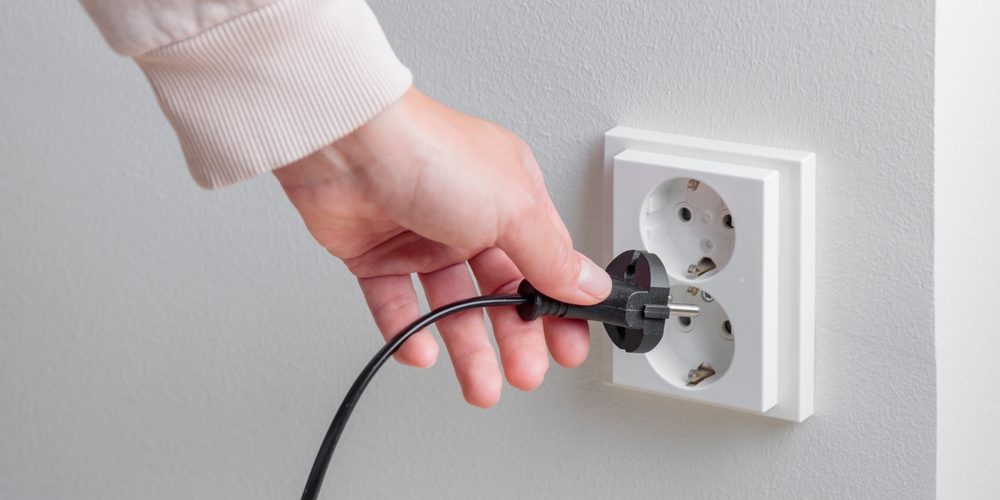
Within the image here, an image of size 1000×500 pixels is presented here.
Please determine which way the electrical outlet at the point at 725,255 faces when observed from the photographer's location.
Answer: facing the viewer and to the left of the viewer
